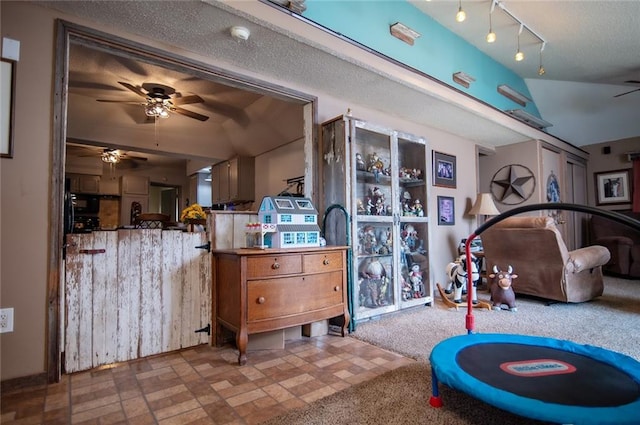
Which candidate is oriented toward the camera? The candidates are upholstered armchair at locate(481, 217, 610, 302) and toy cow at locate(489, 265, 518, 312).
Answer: the toy cow

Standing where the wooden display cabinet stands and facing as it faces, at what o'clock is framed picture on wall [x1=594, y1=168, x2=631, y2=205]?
The framed picture on wall is roughly at 9 o'clock from the wooden display cabinet.

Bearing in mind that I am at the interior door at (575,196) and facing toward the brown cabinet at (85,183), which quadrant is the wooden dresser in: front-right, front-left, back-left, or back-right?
front-left

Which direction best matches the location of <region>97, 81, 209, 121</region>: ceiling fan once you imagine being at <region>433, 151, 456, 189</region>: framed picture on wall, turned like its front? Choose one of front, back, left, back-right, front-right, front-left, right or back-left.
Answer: right

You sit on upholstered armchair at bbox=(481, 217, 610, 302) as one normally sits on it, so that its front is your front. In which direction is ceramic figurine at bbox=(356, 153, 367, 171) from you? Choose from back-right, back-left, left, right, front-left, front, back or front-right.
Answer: back

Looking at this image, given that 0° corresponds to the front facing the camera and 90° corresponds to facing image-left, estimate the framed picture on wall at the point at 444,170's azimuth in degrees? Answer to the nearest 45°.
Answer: approximately 315°

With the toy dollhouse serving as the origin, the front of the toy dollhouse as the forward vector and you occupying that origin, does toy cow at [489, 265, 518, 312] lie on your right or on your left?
on your left

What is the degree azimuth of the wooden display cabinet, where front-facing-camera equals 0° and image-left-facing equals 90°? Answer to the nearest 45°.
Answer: approximately 315°

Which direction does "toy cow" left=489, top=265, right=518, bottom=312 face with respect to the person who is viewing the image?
facing the viewer

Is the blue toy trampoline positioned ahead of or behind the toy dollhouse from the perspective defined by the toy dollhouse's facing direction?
ahead

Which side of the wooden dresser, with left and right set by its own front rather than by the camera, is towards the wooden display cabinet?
left

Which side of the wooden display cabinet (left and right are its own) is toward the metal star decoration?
left
